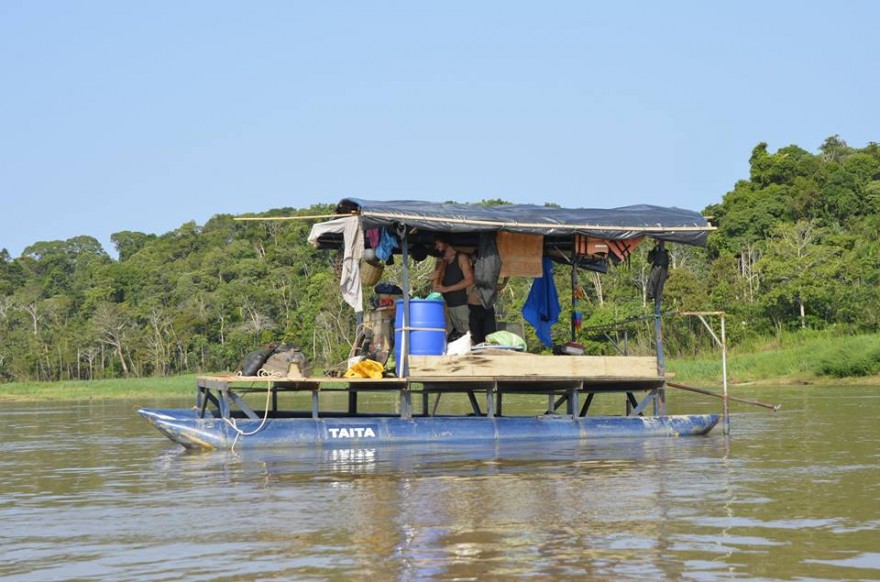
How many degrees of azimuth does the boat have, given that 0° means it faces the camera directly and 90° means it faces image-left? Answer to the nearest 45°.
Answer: approximately 90°

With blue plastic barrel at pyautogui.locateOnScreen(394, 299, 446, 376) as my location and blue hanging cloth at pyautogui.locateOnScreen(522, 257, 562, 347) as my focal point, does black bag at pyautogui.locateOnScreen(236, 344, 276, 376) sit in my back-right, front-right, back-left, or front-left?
back-left
